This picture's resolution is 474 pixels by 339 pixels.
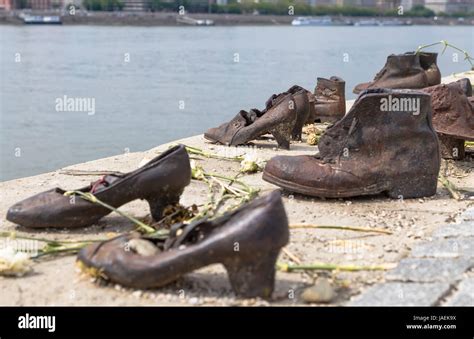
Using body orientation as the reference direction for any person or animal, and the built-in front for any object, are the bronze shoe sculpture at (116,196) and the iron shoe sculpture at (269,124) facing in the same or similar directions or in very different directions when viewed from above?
same or similar directions

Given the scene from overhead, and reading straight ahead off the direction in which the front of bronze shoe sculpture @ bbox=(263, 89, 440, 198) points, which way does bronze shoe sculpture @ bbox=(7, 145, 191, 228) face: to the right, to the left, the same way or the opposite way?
the same way

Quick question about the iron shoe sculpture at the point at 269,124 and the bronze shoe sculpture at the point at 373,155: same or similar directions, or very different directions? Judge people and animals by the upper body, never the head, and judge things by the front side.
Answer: same or similar directions

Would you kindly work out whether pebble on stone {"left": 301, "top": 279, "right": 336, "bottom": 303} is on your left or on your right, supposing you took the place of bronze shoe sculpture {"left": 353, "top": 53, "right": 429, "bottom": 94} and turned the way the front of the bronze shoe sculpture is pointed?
on your left

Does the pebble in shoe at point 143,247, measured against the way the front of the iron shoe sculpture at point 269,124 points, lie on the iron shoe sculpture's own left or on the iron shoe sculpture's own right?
on the iron shoe sculpture's own left

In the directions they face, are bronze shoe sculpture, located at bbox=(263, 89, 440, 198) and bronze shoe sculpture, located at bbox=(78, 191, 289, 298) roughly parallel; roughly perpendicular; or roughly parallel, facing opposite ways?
roughly parallel

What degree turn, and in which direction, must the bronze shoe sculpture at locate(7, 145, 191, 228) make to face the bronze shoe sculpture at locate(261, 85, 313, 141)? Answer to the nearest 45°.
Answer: approximately 135° to its right

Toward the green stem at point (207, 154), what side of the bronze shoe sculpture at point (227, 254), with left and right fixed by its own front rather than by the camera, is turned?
right

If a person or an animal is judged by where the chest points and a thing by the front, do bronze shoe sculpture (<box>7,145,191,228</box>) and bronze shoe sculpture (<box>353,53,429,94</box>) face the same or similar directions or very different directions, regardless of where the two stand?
same or similar directions

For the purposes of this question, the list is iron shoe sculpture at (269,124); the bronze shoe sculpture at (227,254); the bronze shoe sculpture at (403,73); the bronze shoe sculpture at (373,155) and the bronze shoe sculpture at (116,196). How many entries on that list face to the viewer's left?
5

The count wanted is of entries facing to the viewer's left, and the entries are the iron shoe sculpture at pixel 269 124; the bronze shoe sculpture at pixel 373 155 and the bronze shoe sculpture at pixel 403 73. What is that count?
3

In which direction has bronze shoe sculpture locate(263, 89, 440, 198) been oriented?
to the viewer's left

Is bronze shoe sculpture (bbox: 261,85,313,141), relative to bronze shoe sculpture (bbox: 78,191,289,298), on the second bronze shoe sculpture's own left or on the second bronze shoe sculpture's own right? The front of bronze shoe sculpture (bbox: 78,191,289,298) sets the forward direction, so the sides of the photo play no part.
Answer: on the second bronze shoe sculpture's own right

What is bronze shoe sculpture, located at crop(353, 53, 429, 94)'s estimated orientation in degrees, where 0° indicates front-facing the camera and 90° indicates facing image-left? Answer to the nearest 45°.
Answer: approximately 90°

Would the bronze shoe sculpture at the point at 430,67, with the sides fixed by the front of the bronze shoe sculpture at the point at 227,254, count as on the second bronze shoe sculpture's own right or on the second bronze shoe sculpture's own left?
on the second bronze shoe sculpture's own right

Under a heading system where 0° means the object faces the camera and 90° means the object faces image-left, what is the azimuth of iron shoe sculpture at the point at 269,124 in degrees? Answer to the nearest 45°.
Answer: approximately 90°

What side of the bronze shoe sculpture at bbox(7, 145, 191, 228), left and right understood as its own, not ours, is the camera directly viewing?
left

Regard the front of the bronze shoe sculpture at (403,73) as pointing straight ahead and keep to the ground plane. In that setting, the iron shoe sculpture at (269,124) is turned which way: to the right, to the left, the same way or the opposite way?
the same way
